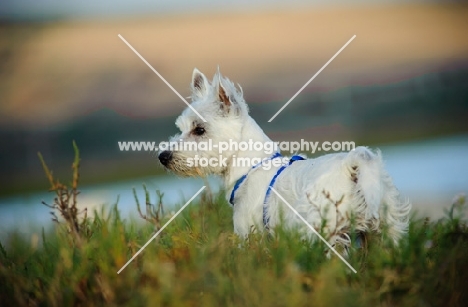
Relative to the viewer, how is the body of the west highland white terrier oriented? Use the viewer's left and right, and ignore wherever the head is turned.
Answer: facing away from the viewer and to the left of the viewer
